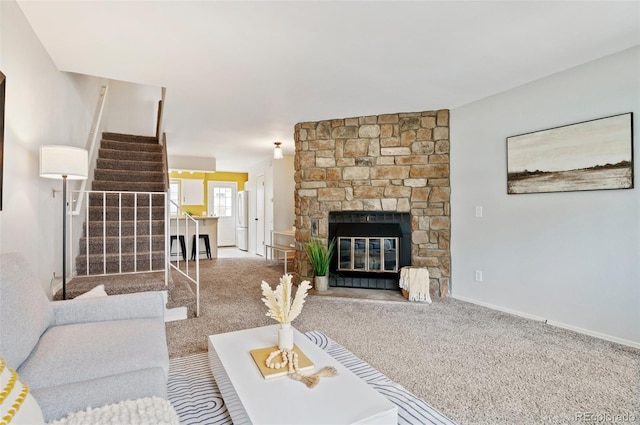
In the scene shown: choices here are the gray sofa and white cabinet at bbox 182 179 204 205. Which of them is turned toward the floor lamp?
the white cabinet

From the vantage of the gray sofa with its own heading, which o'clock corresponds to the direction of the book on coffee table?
The book on coffee table is roughly at 1 o'clock from the gray sofa.

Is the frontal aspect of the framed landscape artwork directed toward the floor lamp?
yes

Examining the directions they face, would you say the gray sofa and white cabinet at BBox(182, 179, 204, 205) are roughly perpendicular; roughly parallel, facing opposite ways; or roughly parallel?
roughly perpendicular

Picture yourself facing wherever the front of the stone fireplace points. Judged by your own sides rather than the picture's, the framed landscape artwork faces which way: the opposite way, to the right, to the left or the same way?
to the right

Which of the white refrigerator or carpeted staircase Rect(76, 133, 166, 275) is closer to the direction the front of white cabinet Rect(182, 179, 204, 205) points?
the carpeted staircase

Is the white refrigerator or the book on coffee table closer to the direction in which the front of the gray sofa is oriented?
the book on coffee table

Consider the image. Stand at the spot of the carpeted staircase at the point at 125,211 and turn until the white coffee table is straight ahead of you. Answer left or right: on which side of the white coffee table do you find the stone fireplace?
left

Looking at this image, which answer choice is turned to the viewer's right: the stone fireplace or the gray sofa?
the gray sofa

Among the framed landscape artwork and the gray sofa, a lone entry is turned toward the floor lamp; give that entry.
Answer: the framed landscape artwork
